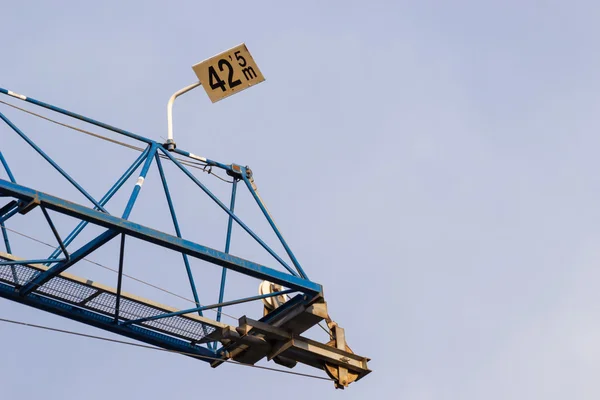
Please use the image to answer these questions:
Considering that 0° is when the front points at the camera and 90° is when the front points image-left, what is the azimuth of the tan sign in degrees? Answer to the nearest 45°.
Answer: approximately 0°

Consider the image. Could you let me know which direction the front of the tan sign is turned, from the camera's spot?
facing the viewer
